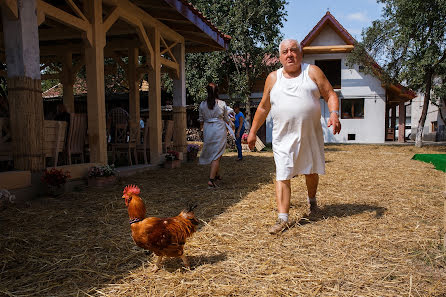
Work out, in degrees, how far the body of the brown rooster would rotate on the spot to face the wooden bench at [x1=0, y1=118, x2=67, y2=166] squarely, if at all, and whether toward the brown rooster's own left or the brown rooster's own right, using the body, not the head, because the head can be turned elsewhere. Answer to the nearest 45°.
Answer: approximately 45° to the brown rooster's own right

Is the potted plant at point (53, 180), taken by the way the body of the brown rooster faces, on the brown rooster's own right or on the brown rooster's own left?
on the brown rooster's own right

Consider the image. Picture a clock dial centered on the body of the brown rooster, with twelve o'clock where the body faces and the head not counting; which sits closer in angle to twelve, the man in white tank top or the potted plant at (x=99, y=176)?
the potted plant

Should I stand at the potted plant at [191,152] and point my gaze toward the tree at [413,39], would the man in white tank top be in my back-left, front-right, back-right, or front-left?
back-right

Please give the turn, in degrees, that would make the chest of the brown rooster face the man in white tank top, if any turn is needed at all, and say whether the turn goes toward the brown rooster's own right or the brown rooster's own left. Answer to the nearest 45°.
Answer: approximately 135° to the brown rooster's own right

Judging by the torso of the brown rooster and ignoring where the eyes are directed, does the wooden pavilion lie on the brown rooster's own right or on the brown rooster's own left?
on the brown rooster's own right

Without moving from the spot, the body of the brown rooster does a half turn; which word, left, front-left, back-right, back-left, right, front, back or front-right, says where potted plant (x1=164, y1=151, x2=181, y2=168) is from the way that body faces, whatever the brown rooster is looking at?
left

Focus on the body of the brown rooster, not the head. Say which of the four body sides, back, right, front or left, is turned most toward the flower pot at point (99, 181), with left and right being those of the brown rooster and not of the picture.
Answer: right

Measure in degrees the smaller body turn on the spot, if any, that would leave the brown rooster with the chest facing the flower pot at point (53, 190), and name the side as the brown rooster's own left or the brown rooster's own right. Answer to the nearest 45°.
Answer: approximately 45° to the brown rooster's own right

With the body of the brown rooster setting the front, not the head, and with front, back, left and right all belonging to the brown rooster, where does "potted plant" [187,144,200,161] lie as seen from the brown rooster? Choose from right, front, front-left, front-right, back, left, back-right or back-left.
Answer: right

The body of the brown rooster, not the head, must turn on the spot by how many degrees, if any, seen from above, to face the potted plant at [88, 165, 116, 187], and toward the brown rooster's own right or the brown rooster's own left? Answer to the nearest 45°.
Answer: approximately 90° to the brown rooster's own right

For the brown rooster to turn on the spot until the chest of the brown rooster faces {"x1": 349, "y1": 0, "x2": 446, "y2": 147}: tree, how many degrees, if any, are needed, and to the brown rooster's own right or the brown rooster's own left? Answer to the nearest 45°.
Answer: approximately 135° to the brown rooster's own right

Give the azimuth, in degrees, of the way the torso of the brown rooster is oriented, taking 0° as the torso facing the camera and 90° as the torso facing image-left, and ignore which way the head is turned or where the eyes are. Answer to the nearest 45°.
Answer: approximately 90°
